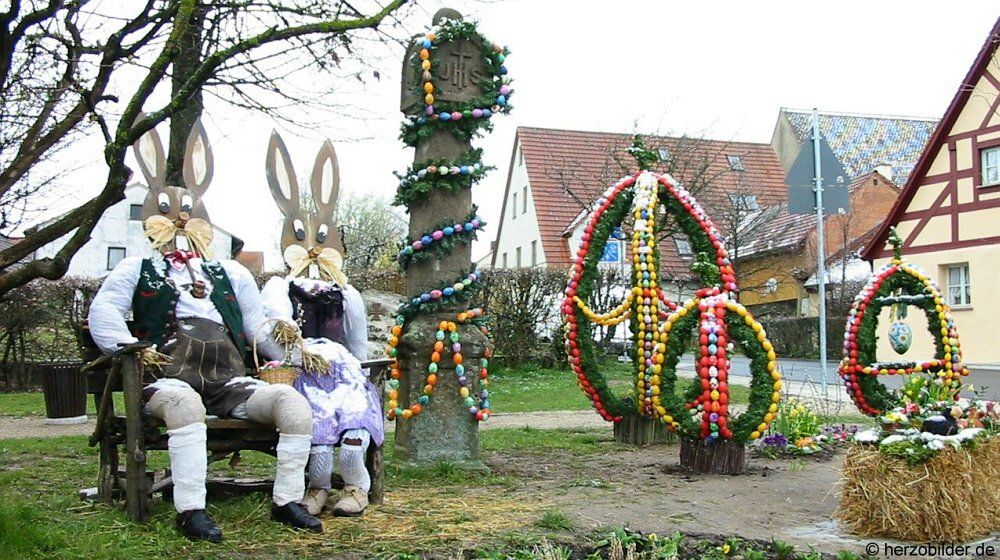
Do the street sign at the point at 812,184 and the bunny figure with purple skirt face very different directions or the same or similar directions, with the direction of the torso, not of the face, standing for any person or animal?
very different directions

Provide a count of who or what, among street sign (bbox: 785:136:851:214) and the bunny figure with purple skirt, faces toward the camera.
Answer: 1

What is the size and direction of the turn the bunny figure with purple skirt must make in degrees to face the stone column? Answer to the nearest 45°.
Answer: approximately 135° to its left

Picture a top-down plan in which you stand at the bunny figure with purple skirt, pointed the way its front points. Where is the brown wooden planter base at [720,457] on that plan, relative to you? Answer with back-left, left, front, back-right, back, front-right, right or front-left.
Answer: left

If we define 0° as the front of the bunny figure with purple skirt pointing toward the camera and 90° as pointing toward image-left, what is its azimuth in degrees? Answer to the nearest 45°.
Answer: approximately 0°

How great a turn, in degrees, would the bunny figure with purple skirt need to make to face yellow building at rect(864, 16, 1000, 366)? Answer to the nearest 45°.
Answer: approximately 135° to its left

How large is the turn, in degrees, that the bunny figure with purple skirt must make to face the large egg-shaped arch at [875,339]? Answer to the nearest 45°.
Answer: approximately 135° to its left

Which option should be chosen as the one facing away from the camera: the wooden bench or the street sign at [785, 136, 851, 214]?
the street sign

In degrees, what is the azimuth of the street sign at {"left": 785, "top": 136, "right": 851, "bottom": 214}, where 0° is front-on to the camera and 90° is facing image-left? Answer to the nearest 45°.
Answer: approximately 180°

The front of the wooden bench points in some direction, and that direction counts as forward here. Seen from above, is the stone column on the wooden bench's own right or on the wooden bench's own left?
on the wooden bench's own left

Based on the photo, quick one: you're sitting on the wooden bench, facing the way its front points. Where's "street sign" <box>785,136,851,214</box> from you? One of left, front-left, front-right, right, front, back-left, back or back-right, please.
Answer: left

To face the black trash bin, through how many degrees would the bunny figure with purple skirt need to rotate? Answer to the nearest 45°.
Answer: approximately 135° to its right

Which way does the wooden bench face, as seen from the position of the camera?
facing the viewer and to the right of the viewer
